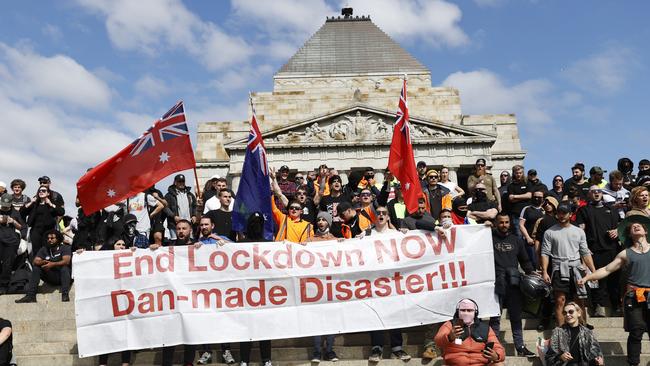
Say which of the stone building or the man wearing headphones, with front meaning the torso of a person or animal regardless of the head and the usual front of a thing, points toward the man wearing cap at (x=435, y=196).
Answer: the stone building

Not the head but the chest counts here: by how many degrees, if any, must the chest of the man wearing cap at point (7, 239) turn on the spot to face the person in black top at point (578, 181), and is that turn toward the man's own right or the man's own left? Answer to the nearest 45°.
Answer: approximately 90° to the man's own left

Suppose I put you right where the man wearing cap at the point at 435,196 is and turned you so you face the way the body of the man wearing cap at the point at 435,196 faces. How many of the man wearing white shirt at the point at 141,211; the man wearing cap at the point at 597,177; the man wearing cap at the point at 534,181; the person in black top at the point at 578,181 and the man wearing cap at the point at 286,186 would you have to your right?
2

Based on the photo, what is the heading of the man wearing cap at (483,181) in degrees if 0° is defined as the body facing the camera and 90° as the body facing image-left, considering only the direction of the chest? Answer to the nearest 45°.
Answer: approximately 0°

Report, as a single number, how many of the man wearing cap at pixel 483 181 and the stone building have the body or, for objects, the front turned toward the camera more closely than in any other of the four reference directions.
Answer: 2

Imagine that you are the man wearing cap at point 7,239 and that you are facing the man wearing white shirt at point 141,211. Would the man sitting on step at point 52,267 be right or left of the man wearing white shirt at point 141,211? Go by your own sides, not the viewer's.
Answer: right

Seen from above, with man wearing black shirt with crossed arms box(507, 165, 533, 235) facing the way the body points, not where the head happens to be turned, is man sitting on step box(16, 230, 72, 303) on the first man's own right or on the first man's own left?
on the first man's own right

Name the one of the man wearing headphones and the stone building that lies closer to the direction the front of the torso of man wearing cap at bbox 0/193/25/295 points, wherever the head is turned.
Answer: the man wearing headphones

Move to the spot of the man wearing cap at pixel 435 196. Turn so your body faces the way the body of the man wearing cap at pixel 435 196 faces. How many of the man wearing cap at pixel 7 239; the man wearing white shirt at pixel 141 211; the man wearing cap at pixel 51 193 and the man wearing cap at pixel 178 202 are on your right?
4

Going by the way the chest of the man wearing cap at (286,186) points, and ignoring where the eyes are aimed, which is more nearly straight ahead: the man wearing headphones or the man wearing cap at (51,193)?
the man wearing headphones
